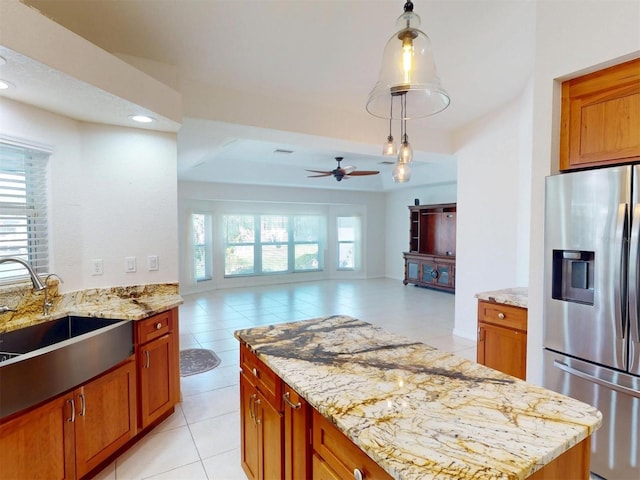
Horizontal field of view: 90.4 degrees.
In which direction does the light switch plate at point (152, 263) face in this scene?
toward the camera

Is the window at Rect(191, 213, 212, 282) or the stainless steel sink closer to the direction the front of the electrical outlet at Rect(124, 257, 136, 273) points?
the stainless steel sink

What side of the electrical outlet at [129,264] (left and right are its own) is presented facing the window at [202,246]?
back

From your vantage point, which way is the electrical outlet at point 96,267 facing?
toward the camera

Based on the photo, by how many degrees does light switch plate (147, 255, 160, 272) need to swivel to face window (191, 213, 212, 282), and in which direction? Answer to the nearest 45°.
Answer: approximately 180°

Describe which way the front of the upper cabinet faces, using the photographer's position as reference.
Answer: facing the viewer and to the left of the viewer

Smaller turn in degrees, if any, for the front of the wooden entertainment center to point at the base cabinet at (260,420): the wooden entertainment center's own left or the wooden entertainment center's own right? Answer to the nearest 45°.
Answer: approximately 45° to the wooden entertainment center's own left

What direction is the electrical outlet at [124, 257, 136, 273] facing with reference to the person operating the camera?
facing the viewer

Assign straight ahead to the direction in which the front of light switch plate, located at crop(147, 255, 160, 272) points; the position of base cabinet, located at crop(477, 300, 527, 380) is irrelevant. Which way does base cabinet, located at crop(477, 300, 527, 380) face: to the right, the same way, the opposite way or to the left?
to the right
